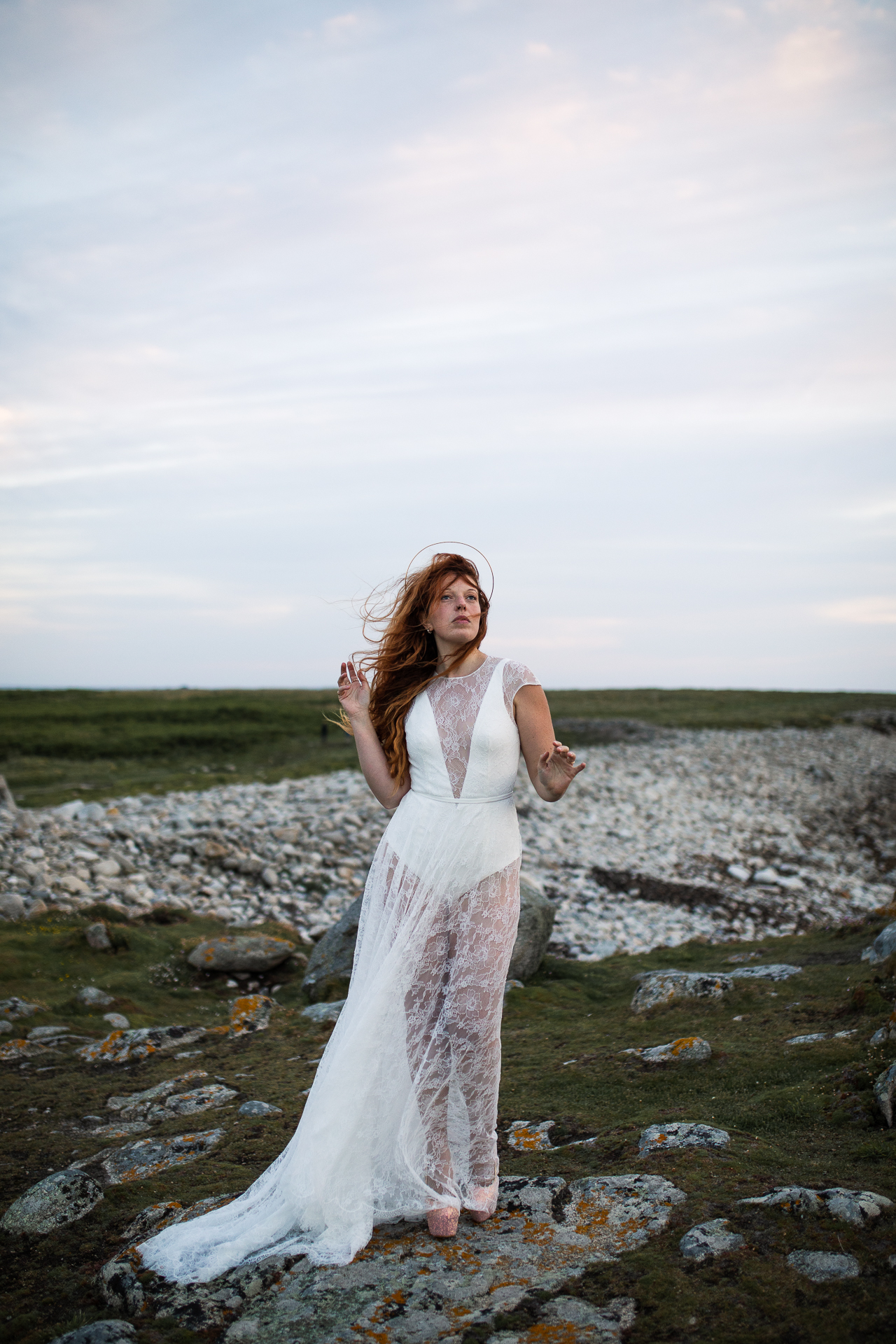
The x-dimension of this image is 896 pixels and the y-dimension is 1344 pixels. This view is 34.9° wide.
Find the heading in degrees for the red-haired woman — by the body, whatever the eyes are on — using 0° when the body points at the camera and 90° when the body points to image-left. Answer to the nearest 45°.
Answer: approximately 0°

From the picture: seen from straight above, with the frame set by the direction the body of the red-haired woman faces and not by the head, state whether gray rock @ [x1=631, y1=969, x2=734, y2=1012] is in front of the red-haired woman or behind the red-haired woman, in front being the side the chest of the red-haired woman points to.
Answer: behind

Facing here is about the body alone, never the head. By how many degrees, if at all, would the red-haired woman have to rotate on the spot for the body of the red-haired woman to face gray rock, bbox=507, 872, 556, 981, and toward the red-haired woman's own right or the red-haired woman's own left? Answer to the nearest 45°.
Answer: approximately 180°

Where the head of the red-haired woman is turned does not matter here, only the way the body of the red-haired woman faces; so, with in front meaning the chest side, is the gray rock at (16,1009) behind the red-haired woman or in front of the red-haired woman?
behind

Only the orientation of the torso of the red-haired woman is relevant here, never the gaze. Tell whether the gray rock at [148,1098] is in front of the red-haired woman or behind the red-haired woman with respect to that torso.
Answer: behind

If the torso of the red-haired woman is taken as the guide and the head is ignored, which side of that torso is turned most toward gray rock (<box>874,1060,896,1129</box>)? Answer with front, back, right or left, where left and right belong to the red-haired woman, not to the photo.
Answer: left

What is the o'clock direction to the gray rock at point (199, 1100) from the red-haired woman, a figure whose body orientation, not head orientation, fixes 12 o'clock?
The gray rock is roughly at 5 o'clock from the red-haired woman.

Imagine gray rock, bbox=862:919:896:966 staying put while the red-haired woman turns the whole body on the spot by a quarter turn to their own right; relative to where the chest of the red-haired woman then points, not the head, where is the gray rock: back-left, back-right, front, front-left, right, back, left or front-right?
back-right

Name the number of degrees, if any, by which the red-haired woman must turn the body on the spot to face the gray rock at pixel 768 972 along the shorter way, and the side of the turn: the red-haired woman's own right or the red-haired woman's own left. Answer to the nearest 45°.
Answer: approximately 135° to the red-haired woman's own left

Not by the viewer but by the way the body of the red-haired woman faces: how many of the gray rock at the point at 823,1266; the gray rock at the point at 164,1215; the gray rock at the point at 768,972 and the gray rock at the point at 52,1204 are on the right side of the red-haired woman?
2

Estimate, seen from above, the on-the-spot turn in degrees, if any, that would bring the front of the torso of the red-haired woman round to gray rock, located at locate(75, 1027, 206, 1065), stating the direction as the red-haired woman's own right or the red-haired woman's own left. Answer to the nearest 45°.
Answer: approximately 135° to the red-haired woman's own right

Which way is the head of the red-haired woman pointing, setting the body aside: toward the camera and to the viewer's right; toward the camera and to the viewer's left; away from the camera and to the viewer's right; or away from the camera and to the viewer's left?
toward the camera and to the viewer's right
